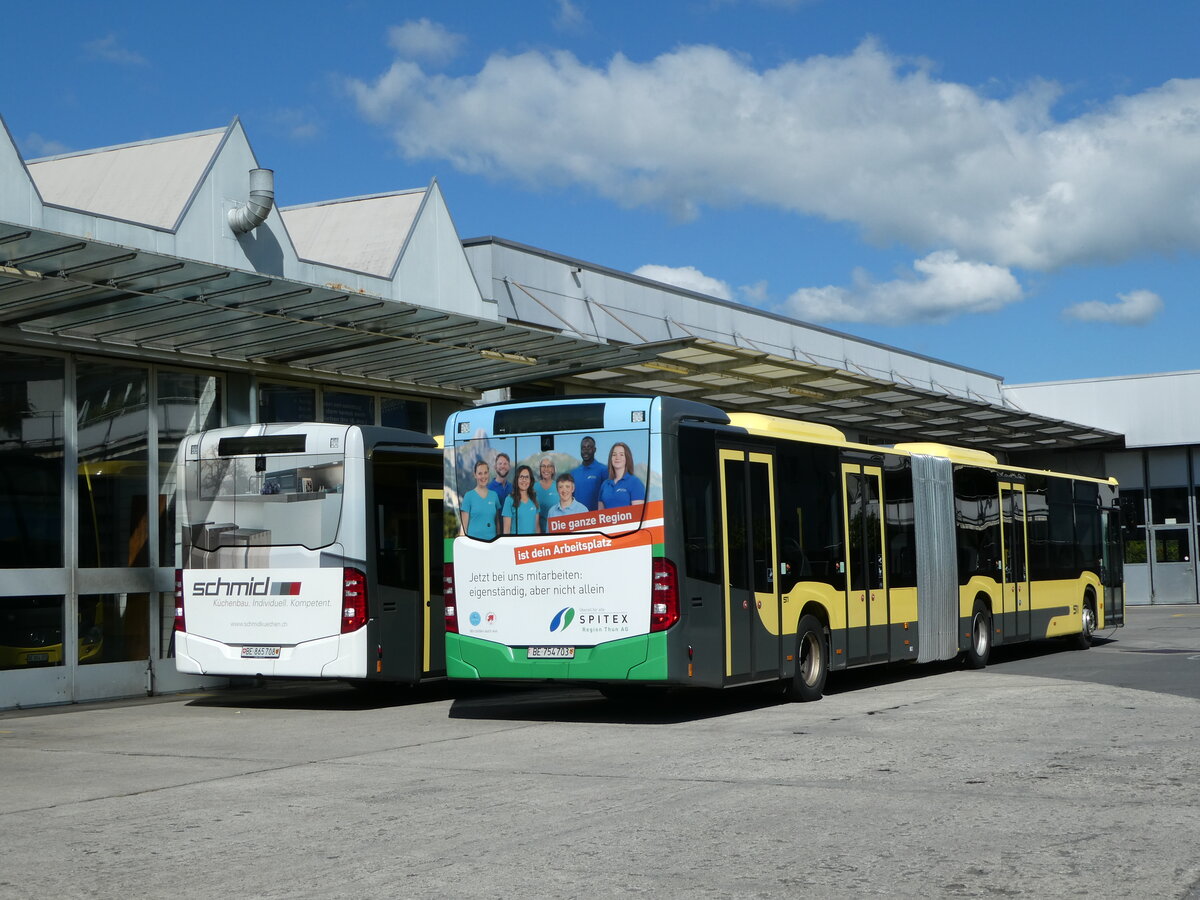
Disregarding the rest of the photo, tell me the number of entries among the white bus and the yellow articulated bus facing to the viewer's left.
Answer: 0

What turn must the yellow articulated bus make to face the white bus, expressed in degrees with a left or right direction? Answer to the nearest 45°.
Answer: approximately 135° to its left

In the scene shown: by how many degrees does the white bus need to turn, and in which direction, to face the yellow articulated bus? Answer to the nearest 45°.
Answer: approximately 90° to its right

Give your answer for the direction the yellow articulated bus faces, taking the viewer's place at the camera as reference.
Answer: facing away from the viewer and to the right of the viewer

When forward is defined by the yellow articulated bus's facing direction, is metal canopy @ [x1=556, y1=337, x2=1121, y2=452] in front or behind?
in front

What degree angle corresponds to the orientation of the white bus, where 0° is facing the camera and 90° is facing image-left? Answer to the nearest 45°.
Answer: approximately 225°

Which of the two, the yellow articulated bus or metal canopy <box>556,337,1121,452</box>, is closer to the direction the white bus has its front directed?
the metal canopy

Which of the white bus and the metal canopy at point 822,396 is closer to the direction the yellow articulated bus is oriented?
the metal canopy
